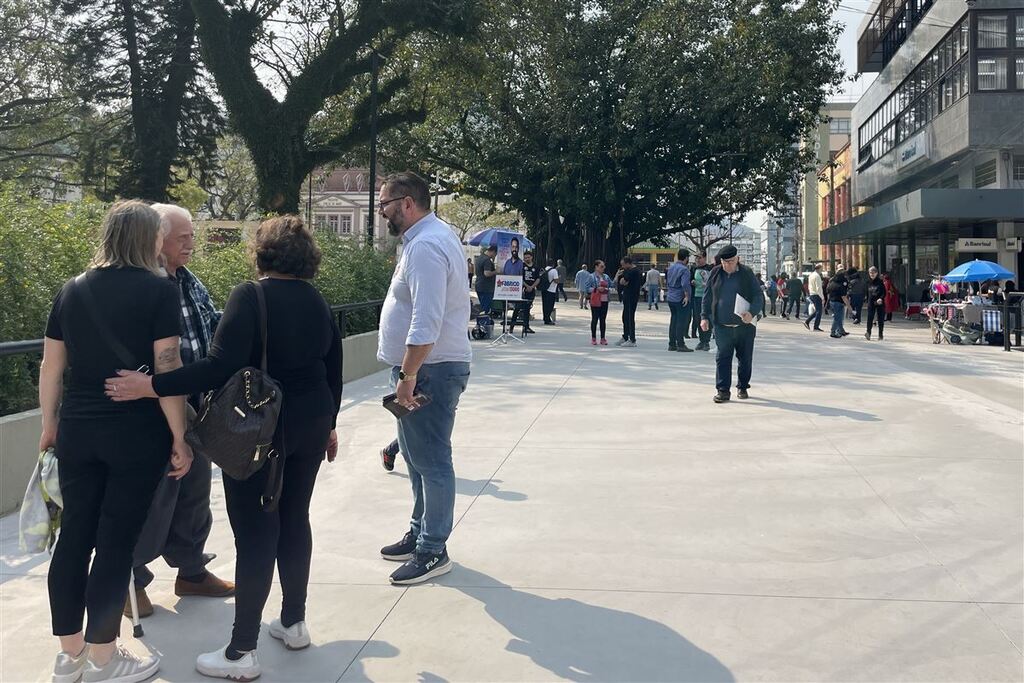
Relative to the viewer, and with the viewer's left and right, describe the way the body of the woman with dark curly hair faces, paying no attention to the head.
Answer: facing away from the viewer and to the left of the viewer

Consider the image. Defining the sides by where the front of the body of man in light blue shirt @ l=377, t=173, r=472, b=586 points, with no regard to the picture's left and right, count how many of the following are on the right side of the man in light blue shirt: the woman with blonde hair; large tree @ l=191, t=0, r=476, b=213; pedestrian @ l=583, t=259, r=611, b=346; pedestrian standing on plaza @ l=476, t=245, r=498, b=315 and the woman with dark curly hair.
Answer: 3

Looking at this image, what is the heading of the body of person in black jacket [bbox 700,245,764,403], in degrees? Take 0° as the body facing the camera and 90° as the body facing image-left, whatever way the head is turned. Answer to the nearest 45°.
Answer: approximately 0°

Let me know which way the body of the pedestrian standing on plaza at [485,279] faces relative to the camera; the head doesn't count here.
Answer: to the viewer's right

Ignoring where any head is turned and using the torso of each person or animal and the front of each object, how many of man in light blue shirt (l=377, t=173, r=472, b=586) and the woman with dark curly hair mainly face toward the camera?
0

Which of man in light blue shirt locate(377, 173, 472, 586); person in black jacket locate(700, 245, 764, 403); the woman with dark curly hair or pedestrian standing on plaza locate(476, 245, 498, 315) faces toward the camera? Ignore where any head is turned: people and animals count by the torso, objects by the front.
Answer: the person in black jacket

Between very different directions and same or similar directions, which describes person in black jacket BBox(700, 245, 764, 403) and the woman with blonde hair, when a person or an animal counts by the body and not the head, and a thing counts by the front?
very different directions

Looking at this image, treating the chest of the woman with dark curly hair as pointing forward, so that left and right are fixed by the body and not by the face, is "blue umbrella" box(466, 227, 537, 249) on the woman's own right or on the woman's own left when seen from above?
on the woman's own right

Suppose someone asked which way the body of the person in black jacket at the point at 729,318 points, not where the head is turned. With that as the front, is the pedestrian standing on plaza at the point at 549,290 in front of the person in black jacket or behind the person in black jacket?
behind

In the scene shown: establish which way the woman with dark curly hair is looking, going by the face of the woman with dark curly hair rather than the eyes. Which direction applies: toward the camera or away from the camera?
away from the camera

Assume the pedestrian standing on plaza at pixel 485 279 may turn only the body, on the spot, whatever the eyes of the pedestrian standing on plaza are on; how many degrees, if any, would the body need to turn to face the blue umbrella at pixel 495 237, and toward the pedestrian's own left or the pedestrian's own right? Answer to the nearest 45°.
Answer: approximately 90° to the pedestrian's own left

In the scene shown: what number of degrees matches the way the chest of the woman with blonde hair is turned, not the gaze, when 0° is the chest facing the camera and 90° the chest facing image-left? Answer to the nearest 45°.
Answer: approximately 225°

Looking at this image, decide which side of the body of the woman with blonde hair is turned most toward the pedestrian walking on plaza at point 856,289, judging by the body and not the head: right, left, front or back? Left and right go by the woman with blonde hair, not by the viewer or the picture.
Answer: front

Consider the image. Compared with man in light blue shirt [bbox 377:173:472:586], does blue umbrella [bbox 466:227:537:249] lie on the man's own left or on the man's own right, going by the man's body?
on the man's own right

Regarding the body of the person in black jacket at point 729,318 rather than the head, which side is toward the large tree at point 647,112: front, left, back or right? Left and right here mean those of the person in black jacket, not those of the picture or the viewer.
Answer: back

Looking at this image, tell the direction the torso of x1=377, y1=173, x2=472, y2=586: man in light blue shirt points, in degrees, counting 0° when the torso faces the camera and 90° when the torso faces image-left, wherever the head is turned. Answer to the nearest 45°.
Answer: approximately 90°
